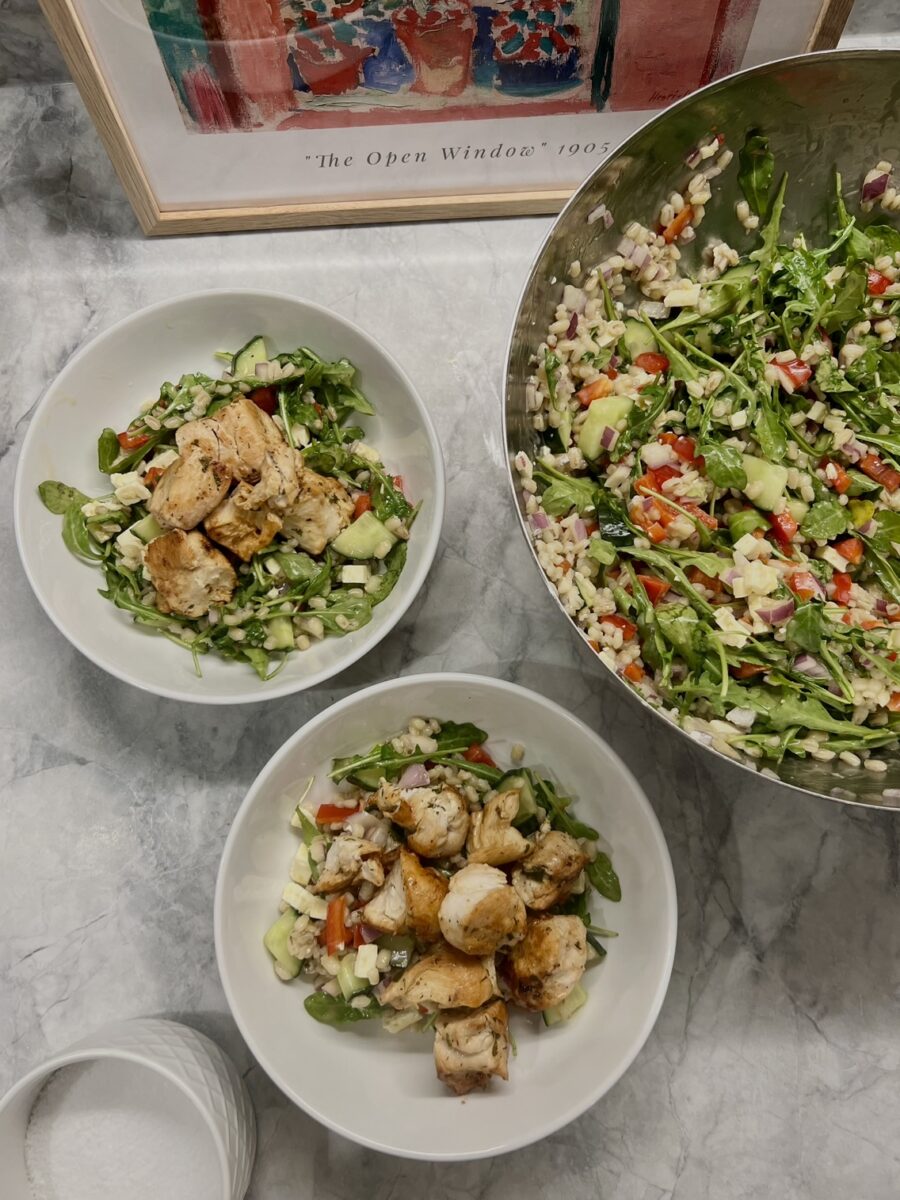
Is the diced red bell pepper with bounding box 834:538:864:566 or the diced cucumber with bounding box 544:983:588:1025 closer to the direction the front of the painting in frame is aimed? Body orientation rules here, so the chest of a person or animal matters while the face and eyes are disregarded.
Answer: the diced cucumber

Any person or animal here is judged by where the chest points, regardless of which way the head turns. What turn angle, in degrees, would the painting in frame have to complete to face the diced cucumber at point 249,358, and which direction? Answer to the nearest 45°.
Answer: approximately 45° to its right

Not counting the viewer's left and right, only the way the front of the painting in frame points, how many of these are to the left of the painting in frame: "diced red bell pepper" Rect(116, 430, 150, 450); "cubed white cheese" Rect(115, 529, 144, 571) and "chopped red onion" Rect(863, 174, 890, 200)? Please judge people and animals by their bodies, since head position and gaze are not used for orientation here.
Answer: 1

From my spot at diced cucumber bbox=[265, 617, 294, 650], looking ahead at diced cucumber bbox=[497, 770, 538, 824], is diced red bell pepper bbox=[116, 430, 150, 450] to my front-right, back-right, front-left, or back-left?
back-left

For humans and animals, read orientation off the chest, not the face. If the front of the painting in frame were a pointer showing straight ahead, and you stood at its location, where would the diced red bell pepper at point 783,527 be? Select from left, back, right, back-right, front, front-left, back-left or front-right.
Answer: front-left

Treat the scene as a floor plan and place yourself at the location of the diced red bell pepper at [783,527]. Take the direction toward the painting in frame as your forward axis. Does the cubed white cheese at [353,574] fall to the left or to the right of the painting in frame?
left

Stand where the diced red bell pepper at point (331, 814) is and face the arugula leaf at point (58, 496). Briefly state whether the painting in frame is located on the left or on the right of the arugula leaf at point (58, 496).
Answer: right

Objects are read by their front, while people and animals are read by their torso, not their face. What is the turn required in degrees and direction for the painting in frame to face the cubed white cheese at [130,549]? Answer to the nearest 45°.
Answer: approximately 45° to its right

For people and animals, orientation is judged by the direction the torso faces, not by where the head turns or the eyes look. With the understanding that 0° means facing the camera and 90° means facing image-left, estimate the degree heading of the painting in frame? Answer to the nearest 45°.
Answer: approximately 0°

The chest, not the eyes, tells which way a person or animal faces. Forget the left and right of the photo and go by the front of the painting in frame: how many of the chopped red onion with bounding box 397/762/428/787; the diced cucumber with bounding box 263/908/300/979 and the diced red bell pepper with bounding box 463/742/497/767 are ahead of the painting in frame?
3

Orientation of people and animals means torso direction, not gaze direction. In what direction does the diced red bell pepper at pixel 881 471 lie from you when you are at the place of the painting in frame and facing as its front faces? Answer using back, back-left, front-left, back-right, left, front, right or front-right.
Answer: front-left

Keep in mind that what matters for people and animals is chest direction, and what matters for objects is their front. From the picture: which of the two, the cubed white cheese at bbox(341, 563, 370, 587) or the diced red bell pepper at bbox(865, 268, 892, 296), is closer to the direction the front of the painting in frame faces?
the cubed white cheese
